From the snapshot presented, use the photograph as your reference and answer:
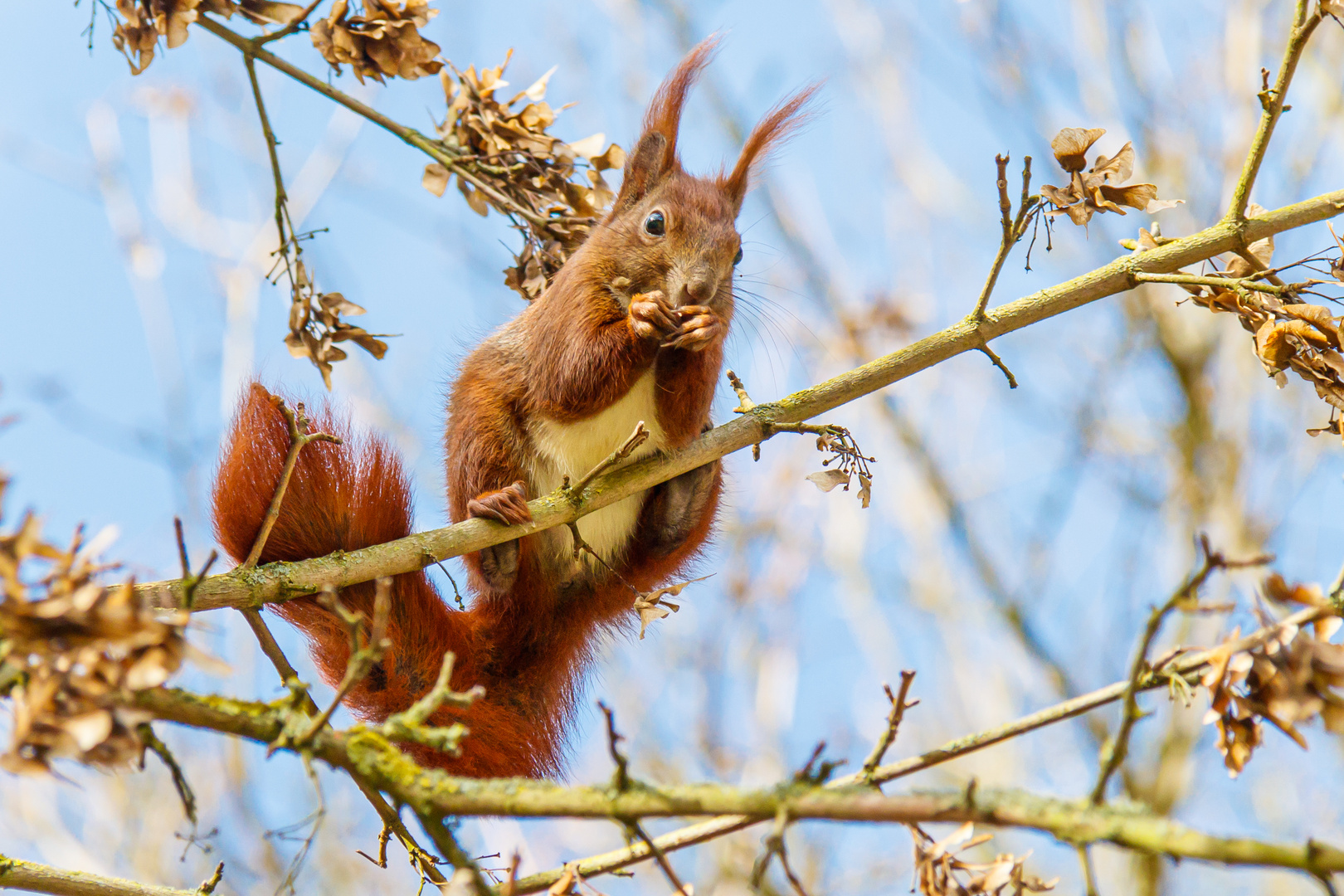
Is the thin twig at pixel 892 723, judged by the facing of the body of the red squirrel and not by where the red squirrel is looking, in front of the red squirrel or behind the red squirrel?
in front

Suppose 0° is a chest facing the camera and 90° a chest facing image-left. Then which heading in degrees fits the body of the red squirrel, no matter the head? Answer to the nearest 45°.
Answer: approximately 315°

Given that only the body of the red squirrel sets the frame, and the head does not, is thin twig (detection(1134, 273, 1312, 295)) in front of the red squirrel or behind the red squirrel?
in front

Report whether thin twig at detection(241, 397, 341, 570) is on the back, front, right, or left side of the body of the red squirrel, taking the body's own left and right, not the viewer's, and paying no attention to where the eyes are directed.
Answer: right

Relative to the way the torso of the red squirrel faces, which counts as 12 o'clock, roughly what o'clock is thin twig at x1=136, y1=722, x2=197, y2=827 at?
The thin twig is roughly at 2 o'clock from the red squirrel.
